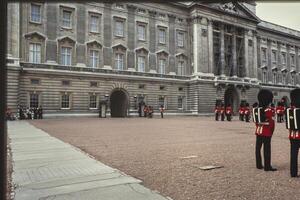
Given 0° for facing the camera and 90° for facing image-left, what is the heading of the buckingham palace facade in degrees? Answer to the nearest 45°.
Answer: approximately 315°

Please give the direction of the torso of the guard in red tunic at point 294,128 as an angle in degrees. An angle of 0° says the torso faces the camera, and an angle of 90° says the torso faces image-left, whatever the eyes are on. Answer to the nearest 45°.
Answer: approximately 180°

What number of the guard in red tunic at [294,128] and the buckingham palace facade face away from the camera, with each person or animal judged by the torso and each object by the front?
1

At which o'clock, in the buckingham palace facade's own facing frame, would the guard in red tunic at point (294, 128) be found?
The guard in red tunic is roughly at 1 o'clock from the buckingham palace facade.

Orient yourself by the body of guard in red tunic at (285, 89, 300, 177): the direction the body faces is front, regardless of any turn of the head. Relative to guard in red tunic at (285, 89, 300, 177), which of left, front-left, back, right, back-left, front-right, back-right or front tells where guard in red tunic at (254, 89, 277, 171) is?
front-left

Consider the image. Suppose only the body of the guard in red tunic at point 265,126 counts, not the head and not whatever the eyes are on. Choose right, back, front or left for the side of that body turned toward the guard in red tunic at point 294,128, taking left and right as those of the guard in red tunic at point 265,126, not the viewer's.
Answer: right

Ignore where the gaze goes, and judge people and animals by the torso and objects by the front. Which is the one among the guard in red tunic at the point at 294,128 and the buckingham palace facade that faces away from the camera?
the guard in red tunic
